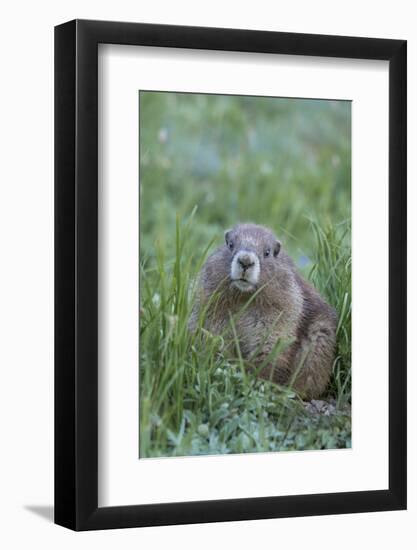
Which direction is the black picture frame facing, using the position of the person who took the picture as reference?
facing the viewer and to the right of the viewer
